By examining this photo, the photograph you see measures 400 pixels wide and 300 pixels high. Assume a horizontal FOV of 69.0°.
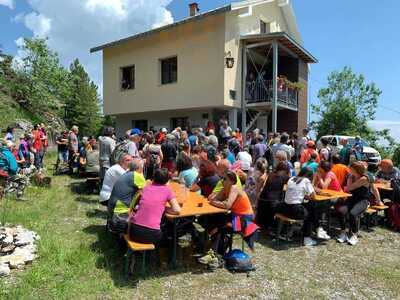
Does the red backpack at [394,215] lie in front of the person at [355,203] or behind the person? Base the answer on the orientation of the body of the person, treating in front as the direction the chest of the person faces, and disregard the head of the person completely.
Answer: behind

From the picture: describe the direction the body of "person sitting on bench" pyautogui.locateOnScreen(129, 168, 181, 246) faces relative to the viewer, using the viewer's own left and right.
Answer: facing away from the viewer and to the right of the viewer

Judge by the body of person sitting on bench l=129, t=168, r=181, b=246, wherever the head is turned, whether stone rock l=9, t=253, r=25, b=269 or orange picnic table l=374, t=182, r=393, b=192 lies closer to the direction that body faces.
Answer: the orange picnic table

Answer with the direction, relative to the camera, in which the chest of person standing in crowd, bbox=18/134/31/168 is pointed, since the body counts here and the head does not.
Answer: to the viewer's right

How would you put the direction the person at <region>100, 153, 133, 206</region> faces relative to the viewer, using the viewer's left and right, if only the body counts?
facing to the right of the viewer
